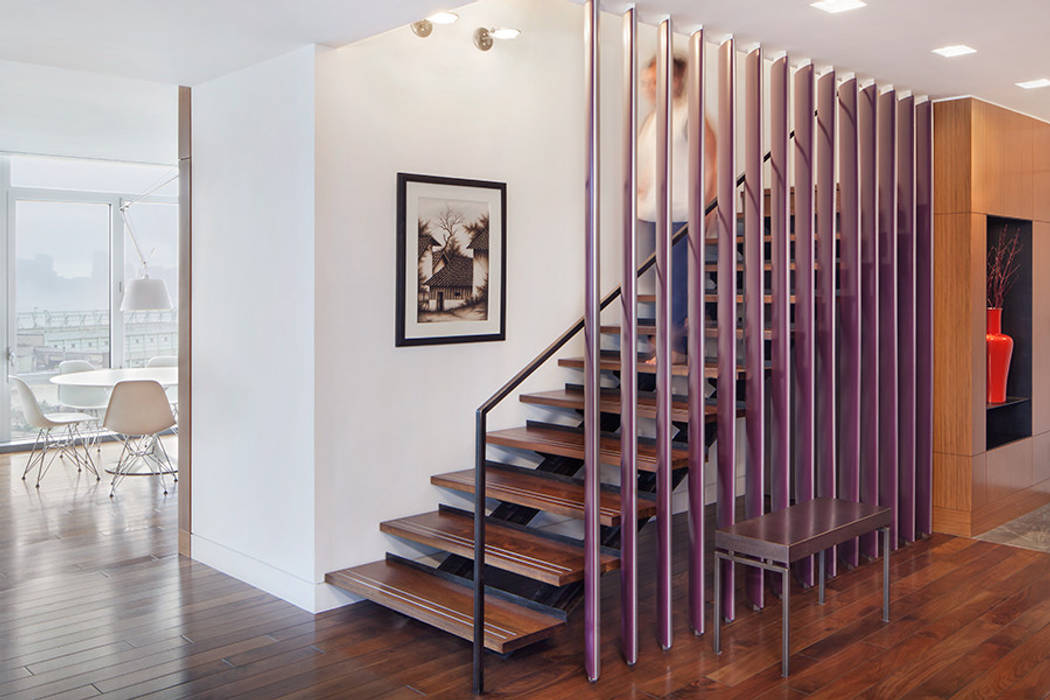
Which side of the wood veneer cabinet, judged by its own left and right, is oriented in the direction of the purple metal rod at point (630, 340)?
right

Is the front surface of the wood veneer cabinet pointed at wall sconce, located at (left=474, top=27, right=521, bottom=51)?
no

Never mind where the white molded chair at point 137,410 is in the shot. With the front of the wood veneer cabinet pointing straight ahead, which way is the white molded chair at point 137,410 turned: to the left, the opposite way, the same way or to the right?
the opposite way

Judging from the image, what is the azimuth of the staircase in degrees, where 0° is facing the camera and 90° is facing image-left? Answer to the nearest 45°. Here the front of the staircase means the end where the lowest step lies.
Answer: approximately 45°

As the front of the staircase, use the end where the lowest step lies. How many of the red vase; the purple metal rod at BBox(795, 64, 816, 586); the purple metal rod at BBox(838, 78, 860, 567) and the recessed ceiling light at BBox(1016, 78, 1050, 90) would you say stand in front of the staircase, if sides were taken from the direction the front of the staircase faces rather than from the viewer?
0

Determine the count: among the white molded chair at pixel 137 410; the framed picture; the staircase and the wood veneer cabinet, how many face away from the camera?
1

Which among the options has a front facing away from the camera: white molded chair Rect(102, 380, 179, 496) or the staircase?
the white molded chair

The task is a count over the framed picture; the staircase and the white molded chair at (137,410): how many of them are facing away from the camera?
1

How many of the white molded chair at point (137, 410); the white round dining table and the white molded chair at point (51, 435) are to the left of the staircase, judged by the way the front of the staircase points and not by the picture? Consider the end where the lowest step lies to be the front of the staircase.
0

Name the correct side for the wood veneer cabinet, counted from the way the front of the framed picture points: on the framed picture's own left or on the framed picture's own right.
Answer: on the framed picture's own left

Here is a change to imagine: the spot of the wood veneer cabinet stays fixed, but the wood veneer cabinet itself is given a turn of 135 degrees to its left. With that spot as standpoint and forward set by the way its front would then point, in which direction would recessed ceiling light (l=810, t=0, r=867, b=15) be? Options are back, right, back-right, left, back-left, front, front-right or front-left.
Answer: back

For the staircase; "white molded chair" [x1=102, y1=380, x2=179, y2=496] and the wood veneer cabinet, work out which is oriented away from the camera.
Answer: the white molded chair

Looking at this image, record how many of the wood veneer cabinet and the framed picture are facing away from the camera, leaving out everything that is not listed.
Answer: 0

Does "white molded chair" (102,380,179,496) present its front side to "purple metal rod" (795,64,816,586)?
no

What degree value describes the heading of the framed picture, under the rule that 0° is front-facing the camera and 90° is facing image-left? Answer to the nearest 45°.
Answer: approximately 315°

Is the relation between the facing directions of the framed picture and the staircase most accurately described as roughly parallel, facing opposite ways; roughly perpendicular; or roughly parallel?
roughly perpendicular

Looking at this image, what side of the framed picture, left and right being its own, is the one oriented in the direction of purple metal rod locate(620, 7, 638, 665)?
front

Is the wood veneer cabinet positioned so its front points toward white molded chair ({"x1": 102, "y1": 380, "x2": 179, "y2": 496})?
no

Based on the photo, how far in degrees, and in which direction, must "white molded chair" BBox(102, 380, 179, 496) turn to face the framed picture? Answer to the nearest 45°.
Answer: approximately 135° to its right

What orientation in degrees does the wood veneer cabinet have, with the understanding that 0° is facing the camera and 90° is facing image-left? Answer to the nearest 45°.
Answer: approximately 315°

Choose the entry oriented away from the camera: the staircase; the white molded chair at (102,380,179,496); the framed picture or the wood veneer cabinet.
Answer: the white molded chair
